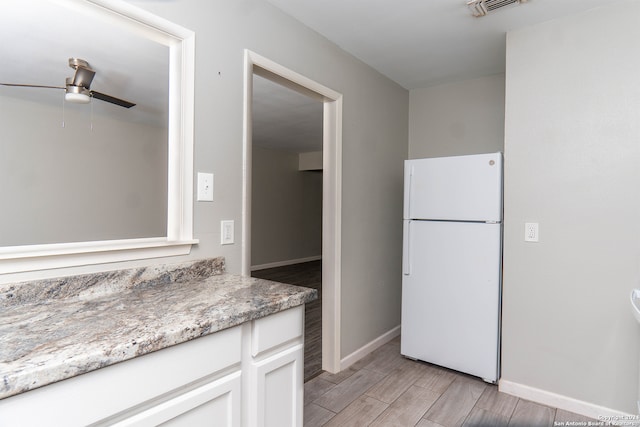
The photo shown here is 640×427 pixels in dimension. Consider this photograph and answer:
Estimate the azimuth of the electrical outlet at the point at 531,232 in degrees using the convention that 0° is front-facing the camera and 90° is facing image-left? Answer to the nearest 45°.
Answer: approximately 0°

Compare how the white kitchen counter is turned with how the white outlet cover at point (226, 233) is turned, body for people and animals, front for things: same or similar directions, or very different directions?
same or similar directions

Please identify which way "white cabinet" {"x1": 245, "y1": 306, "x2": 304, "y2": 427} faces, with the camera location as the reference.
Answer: facing the viewer and to the right of the viewer

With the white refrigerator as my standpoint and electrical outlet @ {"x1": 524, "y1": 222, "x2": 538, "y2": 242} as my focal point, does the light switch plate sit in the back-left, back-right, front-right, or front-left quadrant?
back-right

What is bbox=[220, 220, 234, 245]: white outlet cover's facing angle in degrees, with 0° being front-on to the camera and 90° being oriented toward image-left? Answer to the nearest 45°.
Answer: approximately 315°

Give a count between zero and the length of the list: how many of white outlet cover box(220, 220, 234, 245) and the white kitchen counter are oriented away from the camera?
0
